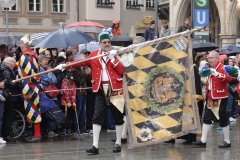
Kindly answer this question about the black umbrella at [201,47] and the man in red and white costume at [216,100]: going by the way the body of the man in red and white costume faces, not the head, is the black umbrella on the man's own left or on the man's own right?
on the man's own right

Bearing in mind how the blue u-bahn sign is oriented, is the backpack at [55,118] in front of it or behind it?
in front

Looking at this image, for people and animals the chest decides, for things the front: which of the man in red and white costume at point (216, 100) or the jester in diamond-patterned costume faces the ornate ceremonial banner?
the man in red and white costume

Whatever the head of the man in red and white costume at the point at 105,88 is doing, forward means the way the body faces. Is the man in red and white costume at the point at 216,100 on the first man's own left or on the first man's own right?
on the first man's own left

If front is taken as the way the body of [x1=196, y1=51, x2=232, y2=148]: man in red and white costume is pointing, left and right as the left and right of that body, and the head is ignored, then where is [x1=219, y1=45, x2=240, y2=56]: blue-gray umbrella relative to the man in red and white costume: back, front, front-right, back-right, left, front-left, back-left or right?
back-right

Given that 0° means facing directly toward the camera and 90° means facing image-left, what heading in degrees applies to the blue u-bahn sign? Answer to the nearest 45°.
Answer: approximately 0°

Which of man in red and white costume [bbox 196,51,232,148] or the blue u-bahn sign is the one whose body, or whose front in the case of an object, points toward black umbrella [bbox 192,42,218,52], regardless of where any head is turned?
the blue u-bahn sign

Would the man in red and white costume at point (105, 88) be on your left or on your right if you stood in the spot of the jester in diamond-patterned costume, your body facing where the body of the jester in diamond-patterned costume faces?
on your left
